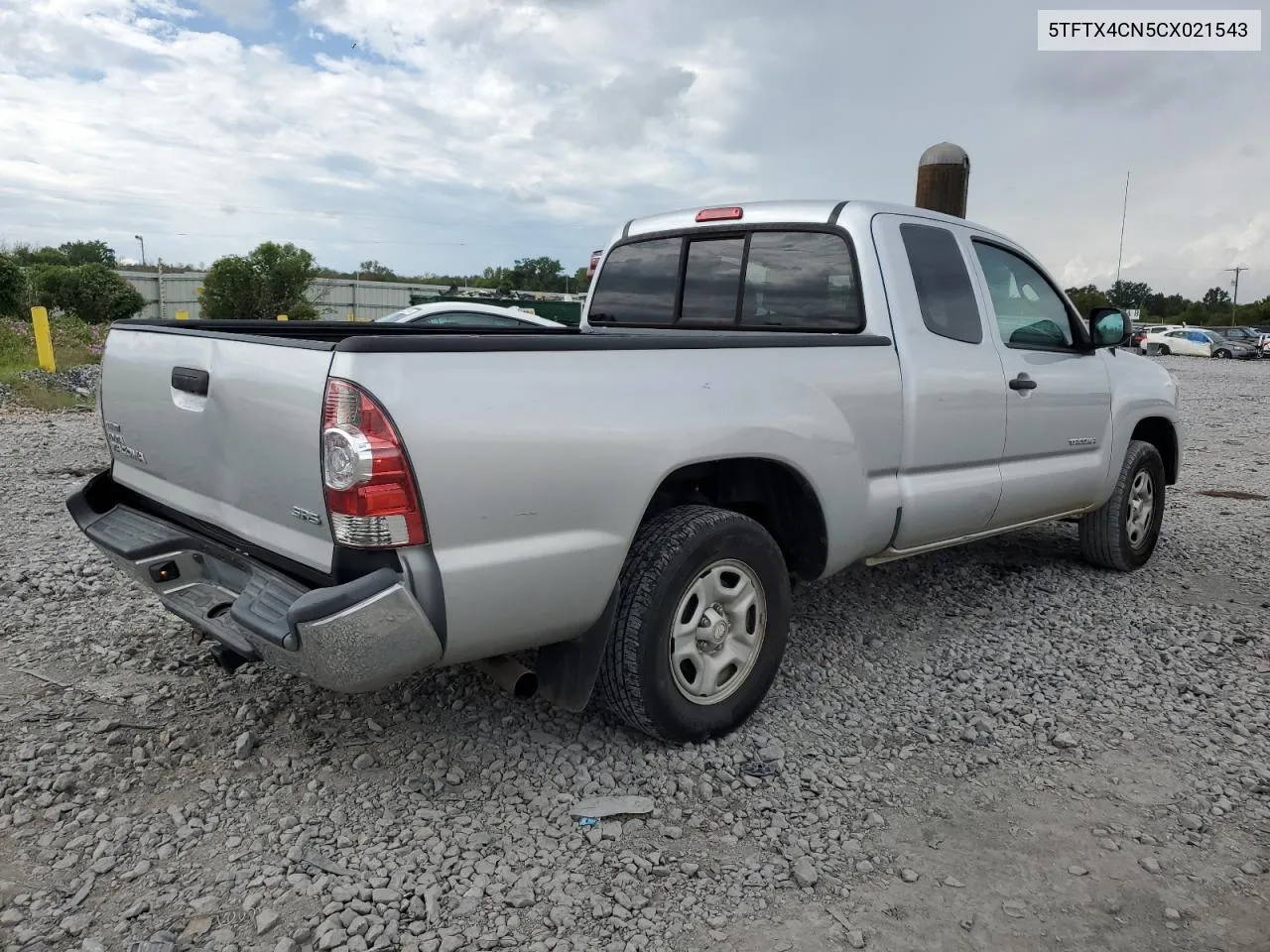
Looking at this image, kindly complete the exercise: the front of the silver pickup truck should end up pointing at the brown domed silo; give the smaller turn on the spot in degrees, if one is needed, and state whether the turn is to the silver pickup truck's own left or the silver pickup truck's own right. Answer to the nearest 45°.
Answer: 0° — it already faces it

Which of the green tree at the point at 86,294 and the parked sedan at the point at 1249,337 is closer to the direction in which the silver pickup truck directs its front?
the parked sedan

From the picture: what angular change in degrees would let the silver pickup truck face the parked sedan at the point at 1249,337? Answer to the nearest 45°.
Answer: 0° — it already faces it

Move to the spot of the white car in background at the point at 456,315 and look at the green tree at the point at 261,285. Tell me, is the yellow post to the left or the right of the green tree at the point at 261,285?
left

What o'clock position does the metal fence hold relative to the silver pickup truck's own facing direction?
The metal fence is roughly at 10 o'clock from the silver pickup truck.

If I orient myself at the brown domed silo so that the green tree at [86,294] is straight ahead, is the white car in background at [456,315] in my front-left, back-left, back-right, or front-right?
front-left

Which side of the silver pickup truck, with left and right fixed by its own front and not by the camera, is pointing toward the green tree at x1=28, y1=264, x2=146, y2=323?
left

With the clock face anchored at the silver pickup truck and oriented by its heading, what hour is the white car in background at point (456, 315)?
The white car in background is roughly at 10 o'clock from the silver pickup truck.

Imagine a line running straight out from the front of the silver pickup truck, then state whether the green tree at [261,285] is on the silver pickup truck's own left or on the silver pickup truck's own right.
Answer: on the silver pickup truck's own left

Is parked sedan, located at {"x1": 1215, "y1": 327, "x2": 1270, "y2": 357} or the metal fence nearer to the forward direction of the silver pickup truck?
the parked sedan

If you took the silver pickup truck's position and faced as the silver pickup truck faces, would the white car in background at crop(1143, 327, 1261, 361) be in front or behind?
in front

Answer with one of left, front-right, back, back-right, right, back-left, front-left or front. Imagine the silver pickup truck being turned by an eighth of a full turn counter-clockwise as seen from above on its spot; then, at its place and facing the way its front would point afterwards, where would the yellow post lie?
front-left

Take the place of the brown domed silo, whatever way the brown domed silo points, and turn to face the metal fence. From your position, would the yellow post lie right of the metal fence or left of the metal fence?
left

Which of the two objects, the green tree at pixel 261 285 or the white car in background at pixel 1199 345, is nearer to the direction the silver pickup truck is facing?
the white car in background

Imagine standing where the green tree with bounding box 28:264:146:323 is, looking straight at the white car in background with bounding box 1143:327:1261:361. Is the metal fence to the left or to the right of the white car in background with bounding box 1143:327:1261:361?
left

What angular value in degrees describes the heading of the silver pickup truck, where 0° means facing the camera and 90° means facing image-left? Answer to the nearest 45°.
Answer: approximately 225°

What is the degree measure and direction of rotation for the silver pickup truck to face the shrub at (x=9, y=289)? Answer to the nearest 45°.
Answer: approximately 90° to its left

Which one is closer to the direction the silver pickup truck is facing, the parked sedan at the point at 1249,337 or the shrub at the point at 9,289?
the parked sedan

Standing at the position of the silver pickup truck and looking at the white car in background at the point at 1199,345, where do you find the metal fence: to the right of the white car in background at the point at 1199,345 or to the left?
left

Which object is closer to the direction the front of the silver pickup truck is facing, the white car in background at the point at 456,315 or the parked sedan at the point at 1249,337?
the parked sedan
